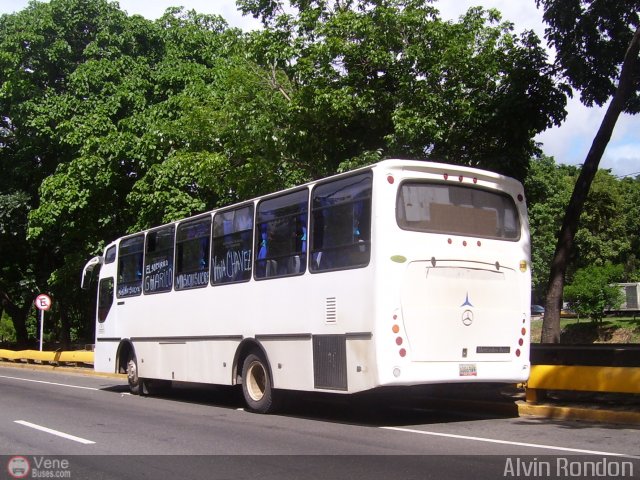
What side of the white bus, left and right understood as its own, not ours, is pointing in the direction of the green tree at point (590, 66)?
right

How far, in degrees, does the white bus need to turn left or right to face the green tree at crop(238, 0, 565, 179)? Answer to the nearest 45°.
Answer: approximately 45° to its right

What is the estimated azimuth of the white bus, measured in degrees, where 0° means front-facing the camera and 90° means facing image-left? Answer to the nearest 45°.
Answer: approximately 135°

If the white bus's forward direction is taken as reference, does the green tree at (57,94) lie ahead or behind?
ahead

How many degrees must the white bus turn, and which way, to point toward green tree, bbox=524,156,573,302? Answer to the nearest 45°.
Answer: approximately 45° to its right

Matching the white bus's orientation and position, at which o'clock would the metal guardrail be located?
The metal guardrail is roughly at 4 o'clock from the white bus.

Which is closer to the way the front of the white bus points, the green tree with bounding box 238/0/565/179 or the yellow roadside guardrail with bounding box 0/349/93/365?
the yellow roadside guardrail

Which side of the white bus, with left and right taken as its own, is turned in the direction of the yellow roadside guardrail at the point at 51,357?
front
